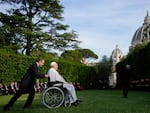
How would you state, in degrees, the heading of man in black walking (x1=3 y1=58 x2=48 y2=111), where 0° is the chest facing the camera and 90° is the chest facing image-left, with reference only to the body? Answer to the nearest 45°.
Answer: approximately 270°

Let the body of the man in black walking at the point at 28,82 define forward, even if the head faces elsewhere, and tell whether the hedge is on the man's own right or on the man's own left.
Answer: on the man's own left

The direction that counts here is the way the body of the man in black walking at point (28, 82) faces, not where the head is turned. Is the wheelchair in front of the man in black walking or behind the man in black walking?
in front

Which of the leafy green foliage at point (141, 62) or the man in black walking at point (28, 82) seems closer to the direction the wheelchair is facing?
the leafy green foliage

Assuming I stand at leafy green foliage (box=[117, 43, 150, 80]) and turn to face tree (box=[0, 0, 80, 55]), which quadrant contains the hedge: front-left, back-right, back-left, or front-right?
front-left
